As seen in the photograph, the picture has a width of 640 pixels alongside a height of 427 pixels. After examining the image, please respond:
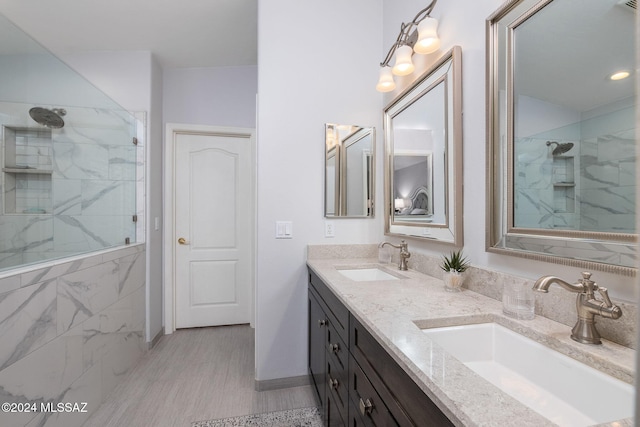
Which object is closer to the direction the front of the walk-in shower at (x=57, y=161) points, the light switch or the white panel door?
the light switch

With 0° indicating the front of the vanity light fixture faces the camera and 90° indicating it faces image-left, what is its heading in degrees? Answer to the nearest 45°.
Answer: approximately 45°

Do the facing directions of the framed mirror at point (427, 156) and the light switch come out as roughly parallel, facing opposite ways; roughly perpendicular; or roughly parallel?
roughly perpendicular

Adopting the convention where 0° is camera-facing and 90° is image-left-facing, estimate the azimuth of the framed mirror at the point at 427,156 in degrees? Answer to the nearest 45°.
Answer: approximately 45°
